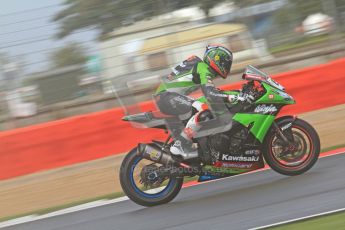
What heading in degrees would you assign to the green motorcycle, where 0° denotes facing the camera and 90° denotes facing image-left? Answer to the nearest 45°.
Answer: approximately 270°
